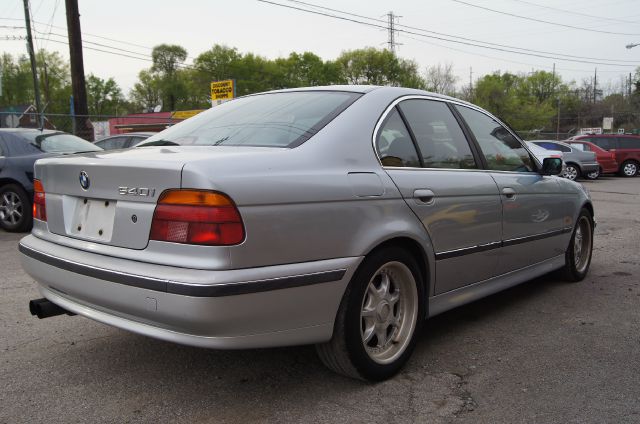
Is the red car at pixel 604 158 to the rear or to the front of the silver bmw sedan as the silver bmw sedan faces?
to the front

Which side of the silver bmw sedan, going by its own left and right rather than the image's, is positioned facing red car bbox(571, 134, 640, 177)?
front

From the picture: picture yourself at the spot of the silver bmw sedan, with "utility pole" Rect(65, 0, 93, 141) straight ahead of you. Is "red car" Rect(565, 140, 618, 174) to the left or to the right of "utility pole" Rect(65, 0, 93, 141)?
right

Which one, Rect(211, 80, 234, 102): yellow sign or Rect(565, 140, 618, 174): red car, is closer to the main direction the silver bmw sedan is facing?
the red car

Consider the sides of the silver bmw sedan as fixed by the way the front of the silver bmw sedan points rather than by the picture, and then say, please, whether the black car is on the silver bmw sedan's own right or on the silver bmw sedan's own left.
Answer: on the silver bmw sedan's own left

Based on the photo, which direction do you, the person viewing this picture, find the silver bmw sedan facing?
facing away from the viewer and to the right of the viewer

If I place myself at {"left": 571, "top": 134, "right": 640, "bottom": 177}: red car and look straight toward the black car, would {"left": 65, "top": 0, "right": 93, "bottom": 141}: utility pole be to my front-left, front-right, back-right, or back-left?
front-right

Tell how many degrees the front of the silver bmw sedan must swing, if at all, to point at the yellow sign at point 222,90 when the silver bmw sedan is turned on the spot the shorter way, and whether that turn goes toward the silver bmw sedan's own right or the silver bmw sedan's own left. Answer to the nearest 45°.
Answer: approximately 45° to the silver bmw sedan's own left

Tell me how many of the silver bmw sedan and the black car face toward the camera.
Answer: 0

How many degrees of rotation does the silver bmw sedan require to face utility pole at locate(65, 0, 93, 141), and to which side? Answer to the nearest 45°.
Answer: approximately 90° to its left

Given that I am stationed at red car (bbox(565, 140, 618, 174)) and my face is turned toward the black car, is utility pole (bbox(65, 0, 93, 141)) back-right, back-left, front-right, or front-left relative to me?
front-right
